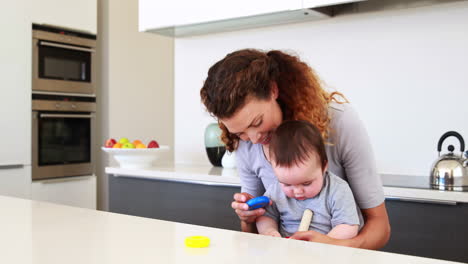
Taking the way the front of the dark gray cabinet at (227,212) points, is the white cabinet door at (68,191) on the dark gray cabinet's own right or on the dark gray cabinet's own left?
on the dark gray cabinet's own right

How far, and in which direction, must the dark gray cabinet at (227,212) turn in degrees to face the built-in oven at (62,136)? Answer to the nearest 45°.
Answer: approximately 90° to its right

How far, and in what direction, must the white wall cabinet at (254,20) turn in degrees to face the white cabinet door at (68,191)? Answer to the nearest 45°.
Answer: approximately 90° to its right

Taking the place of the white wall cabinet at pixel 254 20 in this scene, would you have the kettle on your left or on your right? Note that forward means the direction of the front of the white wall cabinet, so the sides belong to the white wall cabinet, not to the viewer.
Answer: on your left

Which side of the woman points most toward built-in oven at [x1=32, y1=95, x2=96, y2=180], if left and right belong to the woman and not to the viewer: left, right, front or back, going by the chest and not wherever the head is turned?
right

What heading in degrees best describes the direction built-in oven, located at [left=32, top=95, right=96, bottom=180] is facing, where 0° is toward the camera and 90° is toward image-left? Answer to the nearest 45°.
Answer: approximately 315°
